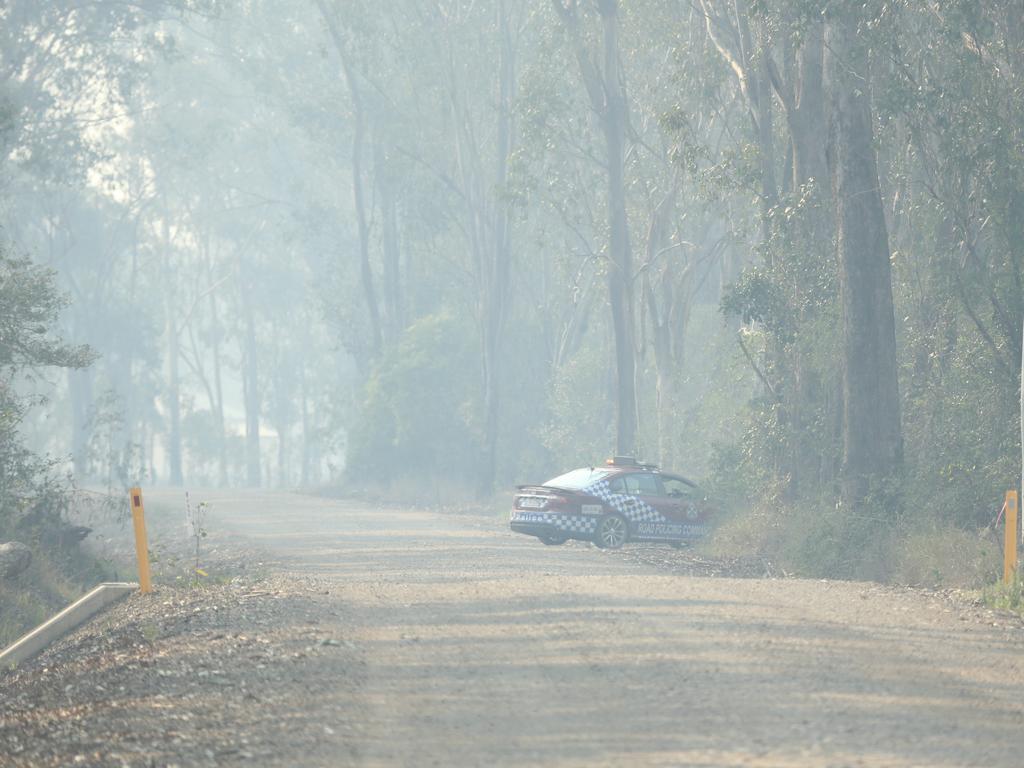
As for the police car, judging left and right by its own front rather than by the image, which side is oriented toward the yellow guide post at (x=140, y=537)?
back

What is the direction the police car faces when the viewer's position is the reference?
facing away from the viewer and to the right of the viewer

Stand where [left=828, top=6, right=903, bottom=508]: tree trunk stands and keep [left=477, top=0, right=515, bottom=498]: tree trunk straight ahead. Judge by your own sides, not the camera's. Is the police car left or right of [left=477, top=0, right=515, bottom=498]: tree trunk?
left

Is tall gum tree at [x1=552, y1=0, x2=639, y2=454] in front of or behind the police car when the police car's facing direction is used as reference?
in front

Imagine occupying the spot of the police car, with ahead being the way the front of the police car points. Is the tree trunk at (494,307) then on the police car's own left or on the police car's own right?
on the police car's own left

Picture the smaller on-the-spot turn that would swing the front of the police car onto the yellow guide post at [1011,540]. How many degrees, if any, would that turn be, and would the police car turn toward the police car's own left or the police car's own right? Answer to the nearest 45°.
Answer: approximately 90° to the police car's own right

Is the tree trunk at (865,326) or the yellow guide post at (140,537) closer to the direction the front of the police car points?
the tree trunk
